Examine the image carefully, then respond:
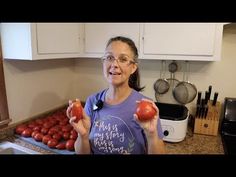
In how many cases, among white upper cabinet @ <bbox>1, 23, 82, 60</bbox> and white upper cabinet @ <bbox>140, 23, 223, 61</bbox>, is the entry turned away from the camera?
0

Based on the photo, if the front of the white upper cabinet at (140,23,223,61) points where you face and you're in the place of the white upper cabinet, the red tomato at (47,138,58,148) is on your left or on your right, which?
on your right

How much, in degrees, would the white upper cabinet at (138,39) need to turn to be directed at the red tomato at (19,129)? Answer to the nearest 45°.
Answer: approximately 90° to its right

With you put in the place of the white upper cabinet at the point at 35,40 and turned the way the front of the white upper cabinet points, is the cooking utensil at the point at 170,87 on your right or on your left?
on your left

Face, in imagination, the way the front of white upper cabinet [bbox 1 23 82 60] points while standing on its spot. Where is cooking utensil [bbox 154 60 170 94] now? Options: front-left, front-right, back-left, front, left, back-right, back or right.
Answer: front-left

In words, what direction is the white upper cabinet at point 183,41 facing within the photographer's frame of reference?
facing the viewer

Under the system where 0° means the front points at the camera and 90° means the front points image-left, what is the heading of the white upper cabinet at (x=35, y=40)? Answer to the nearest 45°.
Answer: approximately 315°
